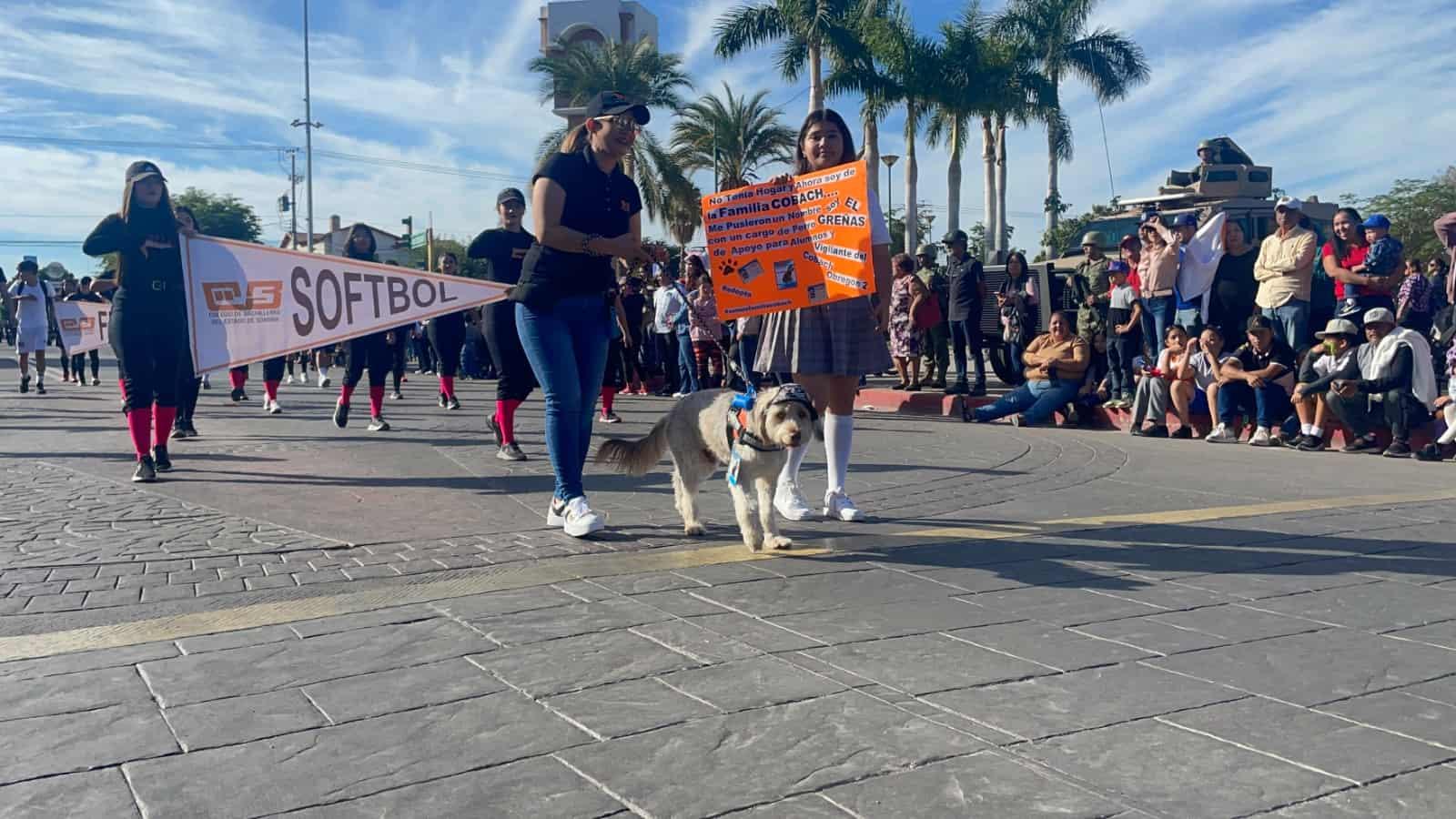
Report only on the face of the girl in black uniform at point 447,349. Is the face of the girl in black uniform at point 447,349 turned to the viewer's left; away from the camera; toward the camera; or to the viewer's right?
toward the camera

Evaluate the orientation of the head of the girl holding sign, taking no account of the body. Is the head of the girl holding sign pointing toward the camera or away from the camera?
toward the camera

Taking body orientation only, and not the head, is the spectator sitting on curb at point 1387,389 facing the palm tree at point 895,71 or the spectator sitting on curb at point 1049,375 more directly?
the spectator sitting on curb

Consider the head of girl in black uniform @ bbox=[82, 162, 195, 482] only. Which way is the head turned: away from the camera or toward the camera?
toward the camera

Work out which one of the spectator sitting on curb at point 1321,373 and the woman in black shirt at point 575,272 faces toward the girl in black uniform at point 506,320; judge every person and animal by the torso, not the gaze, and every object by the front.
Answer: the spectator sitting on curb

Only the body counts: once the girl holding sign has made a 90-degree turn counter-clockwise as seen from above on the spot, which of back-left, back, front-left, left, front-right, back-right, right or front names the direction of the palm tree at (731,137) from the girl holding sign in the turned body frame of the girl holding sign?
left

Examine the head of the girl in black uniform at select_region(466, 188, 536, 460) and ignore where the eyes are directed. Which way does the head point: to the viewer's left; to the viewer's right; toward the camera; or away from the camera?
toward the camera

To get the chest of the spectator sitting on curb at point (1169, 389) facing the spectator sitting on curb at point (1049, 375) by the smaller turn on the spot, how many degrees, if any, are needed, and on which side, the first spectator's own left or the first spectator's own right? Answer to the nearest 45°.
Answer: approximately 45° to the first spectator's own right

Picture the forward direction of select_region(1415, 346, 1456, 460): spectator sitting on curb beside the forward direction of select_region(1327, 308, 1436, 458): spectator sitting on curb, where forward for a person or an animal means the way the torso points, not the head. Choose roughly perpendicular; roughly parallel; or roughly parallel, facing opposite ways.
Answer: roughly parallel

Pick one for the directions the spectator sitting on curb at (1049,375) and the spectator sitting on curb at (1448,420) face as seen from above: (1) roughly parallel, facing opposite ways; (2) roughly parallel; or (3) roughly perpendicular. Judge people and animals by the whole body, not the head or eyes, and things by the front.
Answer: roughly parallel

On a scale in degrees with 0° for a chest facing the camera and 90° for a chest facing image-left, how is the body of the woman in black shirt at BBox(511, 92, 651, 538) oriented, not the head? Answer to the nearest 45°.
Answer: approximately 315°

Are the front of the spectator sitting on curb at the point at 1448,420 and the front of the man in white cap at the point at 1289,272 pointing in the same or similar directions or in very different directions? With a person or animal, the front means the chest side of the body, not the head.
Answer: same or similar directions

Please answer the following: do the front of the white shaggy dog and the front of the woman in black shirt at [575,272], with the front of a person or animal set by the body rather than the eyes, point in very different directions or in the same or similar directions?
same or similar directions

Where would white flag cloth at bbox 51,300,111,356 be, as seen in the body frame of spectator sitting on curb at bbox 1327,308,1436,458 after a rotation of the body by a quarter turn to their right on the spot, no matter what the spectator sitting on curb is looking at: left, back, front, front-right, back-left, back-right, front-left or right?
front-left

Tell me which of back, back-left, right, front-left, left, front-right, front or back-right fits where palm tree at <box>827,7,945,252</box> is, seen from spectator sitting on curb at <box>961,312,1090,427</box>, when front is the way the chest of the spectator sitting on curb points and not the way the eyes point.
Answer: back-right

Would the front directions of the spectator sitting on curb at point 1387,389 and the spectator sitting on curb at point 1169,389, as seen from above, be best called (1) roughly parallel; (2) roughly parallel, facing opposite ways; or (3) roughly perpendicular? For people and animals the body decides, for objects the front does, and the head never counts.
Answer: roughly parallel

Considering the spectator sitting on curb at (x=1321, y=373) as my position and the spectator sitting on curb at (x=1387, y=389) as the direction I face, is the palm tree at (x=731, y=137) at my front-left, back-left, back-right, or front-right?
back-left

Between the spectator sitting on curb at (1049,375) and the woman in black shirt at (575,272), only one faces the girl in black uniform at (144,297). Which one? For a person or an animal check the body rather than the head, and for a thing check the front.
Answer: the spectator sitting on curb

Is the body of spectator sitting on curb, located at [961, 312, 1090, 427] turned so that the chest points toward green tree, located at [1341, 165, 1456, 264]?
no

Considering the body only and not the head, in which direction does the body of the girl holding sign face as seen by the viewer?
toward the camera

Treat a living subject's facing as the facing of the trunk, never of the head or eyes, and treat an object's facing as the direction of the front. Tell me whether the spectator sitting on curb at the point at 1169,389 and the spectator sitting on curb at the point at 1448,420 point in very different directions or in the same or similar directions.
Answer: same or similar directions

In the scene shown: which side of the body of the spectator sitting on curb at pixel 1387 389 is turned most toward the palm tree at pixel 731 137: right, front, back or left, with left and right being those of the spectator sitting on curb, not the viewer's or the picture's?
right

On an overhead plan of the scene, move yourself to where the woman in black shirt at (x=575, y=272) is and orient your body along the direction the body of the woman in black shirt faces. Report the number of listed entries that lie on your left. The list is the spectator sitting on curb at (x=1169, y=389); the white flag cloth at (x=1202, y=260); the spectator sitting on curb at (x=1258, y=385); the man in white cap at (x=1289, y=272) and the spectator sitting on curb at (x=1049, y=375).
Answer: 5
